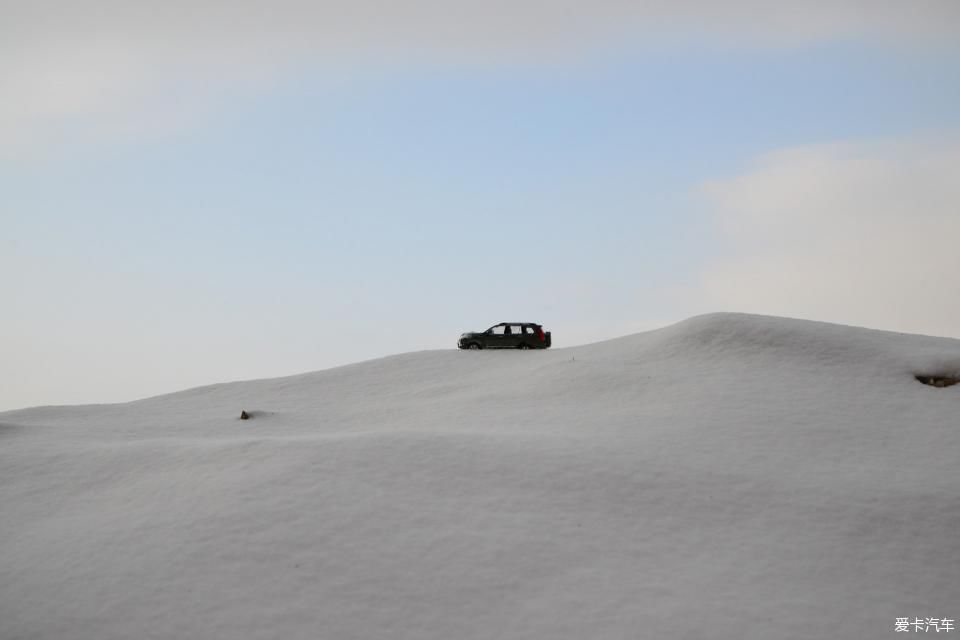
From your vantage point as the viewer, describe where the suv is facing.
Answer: facing to the left of the viewer
